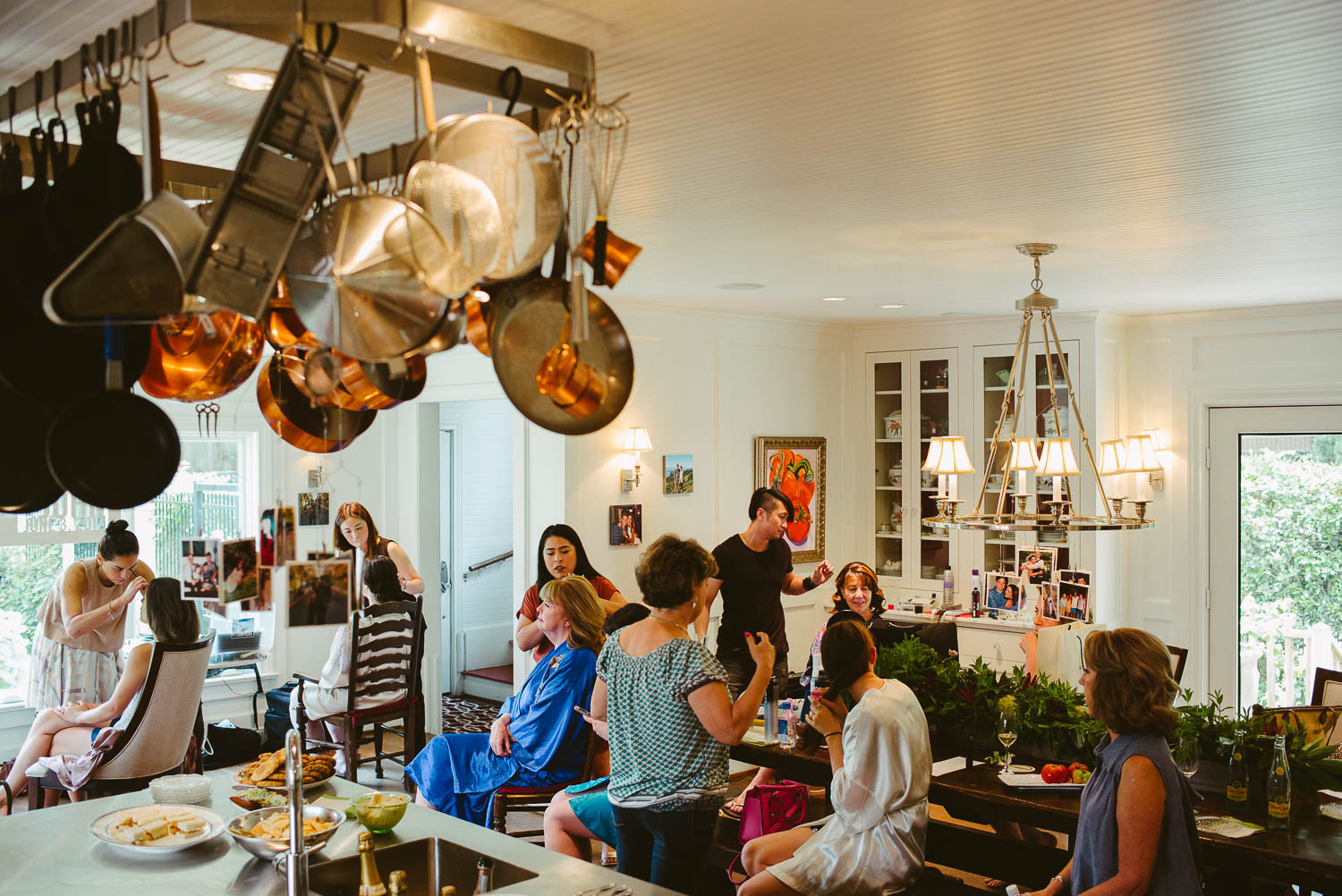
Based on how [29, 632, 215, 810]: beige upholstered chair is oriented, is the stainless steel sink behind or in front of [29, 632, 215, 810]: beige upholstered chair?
behind

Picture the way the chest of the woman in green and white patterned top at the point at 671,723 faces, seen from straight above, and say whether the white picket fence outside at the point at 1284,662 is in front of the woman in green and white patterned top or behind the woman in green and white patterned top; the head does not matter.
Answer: in front

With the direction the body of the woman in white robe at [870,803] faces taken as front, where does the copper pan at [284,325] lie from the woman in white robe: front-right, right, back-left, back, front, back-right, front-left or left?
left

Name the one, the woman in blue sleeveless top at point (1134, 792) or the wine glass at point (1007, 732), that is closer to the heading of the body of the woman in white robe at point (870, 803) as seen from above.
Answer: the wine glass

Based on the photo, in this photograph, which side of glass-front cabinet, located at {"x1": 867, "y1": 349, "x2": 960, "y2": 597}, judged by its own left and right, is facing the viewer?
front

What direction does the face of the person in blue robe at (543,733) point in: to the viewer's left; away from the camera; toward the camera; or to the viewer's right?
to the viewer's left

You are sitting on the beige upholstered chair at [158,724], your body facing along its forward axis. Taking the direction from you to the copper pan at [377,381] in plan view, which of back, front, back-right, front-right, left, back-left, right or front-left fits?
back-left

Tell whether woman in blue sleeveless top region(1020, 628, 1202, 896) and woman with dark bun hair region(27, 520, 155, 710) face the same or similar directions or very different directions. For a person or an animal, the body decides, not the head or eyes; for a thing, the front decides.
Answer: very different directions

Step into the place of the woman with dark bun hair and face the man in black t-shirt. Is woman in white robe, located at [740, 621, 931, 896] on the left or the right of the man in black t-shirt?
right

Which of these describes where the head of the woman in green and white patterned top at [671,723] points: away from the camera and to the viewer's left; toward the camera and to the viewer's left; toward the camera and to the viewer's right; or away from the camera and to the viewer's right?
away from the camera and to the viewer's right

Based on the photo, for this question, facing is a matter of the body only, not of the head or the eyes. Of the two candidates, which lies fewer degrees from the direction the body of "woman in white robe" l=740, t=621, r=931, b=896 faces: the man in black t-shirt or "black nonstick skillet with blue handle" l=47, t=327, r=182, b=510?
the man in black t-shirt

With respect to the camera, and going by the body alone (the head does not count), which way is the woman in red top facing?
toward the camera

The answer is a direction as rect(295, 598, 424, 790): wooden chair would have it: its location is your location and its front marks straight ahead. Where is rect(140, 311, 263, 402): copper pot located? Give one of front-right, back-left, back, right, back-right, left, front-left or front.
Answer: back-left

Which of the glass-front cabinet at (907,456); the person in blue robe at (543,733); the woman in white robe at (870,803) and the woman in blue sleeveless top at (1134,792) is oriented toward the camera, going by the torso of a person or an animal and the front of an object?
the glass-front cabinet

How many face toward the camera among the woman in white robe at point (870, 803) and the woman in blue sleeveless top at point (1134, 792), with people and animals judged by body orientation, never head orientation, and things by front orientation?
0

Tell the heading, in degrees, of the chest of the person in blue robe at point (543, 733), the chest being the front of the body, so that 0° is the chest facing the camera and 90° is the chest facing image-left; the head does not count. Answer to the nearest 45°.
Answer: approximately 90°

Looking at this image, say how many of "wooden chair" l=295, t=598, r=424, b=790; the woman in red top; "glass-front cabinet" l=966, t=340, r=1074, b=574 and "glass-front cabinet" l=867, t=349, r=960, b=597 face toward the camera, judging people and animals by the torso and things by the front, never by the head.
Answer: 3

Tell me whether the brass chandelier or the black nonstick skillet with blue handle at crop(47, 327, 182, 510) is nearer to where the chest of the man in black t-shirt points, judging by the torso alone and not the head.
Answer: the brass chandelier
